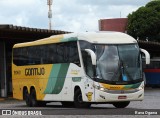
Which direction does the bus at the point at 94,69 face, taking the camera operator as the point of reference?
facing the viewer and to the right of the viewer
